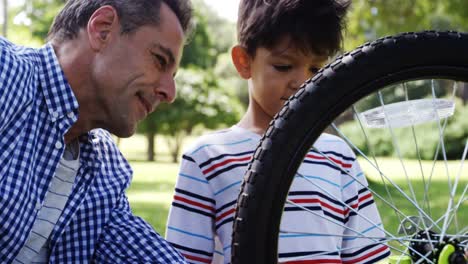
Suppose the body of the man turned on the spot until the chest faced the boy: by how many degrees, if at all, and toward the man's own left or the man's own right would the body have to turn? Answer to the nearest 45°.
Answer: approximately 45° to the man's own left

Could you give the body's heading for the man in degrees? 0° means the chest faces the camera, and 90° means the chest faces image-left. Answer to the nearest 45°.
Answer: approximately 315°
